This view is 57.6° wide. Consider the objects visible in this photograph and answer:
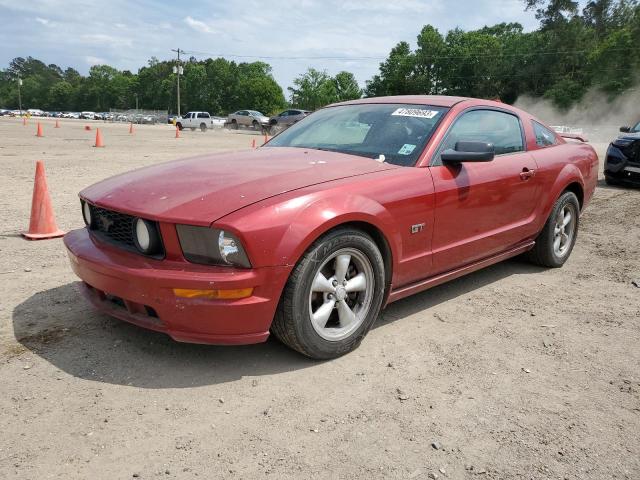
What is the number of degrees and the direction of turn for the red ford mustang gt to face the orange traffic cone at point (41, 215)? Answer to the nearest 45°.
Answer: approximately 90° to its right

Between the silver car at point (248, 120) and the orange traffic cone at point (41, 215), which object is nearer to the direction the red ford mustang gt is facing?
the orange traffic cone

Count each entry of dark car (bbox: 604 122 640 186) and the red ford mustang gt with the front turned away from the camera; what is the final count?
0

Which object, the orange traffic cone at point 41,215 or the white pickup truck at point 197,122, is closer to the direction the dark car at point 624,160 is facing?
the orange traffic cone

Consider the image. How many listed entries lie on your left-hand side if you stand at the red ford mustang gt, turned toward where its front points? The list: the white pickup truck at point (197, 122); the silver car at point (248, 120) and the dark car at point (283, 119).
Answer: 0

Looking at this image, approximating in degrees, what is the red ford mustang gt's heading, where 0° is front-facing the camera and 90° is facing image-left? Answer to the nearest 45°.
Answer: approximately 45°

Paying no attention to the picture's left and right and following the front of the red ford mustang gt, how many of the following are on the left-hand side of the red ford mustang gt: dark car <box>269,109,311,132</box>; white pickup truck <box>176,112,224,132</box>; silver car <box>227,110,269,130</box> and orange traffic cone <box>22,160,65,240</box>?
0

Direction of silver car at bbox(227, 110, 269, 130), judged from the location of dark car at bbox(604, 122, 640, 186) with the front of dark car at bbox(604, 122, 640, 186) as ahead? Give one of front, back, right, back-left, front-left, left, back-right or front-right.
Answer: right

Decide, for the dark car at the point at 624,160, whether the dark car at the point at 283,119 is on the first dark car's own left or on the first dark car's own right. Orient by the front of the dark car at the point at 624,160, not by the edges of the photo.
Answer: on the first dark car's own right

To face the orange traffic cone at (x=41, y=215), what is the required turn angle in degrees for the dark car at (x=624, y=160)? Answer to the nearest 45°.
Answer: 0° — it already faces it

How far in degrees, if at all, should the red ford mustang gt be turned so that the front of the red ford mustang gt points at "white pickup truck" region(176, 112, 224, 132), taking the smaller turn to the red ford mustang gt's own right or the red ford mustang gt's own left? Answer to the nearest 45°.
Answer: approximately 135° to the red ford mustang gt's own right

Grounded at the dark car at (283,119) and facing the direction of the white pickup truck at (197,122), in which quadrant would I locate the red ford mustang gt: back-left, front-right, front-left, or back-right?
back-left

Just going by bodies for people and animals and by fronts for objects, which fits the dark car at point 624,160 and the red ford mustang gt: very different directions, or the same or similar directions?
same or similar directions

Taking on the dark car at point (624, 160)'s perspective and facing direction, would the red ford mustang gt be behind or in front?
in front

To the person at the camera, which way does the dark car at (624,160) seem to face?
facing the viewer and to the left of the viewer

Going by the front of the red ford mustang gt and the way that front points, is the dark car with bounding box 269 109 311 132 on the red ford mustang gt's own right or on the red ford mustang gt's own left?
on the red ford mustang gt's own right

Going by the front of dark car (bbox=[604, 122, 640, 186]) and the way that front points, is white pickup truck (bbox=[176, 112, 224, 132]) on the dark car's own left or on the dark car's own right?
on the dark car's own right

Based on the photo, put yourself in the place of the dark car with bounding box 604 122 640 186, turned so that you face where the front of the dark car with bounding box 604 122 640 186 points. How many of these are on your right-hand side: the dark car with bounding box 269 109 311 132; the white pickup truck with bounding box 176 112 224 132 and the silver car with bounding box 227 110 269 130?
3

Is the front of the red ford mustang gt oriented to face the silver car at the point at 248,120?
no
